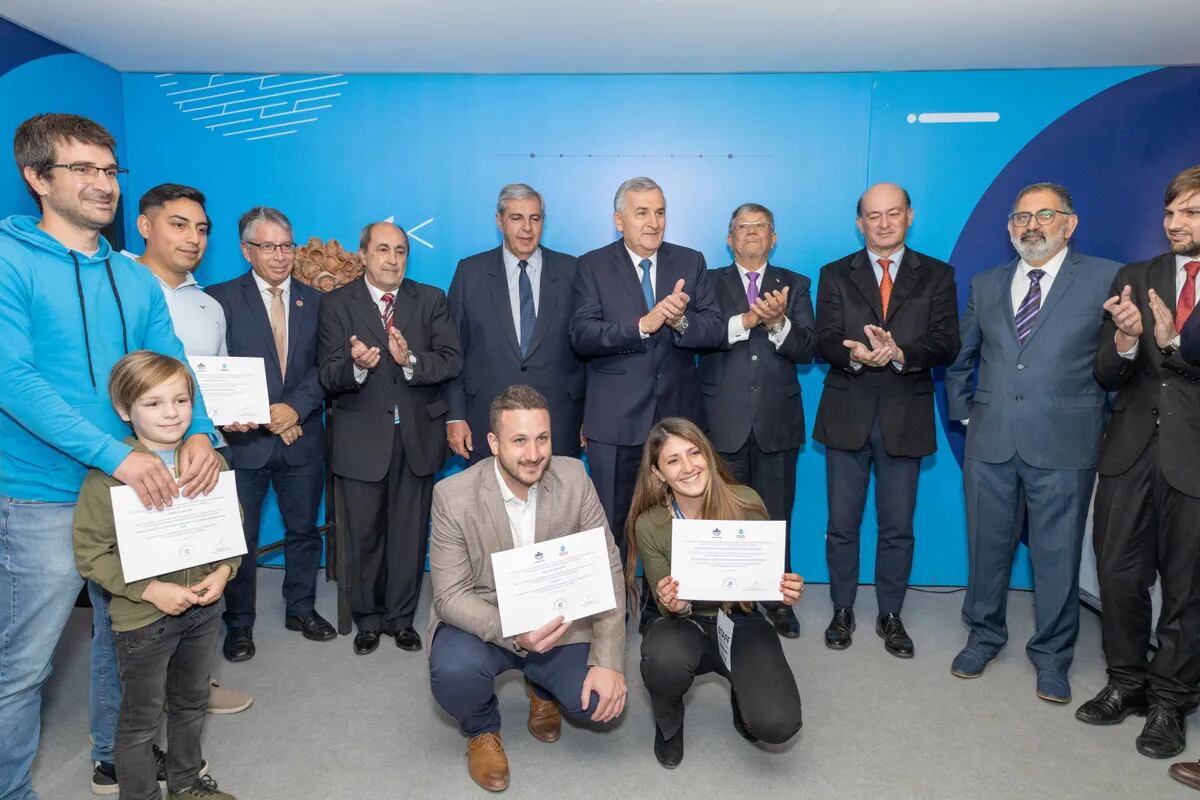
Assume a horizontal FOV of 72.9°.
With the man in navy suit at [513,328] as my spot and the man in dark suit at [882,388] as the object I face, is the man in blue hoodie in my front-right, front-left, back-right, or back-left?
back-right

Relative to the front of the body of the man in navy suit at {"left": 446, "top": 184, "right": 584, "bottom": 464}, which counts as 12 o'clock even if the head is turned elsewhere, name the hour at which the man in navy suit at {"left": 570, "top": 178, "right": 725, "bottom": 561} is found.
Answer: the man in navy suit at {"left": 570, "top": 178, "right": 725, "bottom": 561} is roughly at 10 o'clock from the man in navy suit at {"left": 446, "top": 184, "right": 584, "bottom": 464}.

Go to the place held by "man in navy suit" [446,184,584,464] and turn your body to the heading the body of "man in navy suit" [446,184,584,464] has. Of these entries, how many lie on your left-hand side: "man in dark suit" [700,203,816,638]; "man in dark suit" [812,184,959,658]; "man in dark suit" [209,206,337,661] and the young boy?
2

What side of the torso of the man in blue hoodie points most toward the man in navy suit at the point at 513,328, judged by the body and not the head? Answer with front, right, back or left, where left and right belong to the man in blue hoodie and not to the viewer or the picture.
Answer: left

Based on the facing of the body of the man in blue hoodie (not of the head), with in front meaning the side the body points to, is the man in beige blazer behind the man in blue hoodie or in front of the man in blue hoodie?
in front

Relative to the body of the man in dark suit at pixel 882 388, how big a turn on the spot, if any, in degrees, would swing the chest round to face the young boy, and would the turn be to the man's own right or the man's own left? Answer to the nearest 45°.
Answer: approximately 45° to the man's own right

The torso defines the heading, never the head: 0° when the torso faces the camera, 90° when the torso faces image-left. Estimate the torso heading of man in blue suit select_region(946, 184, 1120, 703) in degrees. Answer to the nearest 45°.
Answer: approximately 45°

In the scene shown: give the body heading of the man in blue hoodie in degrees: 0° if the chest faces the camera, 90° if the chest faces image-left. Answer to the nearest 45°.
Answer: approximately 315°

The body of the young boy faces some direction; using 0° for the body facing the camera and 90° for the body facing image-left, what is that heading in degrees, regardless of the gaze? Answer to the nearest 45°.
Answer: approximately 315°

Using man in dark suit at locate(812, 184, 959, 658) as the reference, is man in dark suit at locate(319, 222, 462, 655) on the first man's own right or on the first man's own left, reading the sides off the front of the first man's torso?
on the first man's own right

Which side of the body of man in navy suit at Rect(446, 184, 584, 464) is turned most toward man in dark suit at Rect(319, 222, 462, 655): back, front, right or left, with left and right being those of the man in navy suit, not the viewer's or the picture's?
right

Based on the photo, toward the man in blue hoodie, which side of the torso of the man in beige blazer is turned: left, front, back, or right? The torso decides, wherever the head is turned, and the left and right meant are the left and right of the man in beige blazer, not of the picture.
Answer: right

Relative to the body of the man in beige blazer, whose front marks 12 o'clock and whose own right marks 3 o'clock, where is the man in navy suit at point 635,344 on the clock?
The man in navy suit is roughly at 7 o'clock from the man in beige blazer.

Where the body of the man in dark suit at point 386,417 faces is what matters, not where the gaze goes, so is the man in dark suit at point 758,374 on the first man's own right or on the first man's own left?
on the first man's own left

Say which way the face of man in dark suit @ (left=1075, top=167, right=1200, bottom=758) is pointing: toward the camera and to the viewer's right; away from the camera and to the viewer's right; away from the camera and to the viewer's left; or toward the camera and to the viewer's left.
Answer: toward the camera and to the viewer's left
